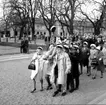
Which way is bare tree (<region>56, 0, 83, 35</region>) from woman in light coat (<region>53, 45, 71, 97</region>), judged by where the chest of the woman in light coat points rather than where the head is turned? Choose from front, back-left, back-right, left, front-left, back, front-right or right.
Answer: back-right

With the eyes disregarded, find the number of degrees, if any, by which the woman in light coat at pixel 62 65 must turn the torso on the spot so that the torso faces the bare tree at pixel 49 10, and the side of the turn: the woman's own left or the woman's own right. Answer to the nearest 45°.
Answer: approximately 135° to the woman's own right

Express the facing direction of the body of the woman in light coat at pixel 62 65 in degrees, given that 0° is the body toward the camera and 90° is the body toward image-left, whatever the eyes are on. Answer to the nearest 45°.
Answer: approximately 45°
